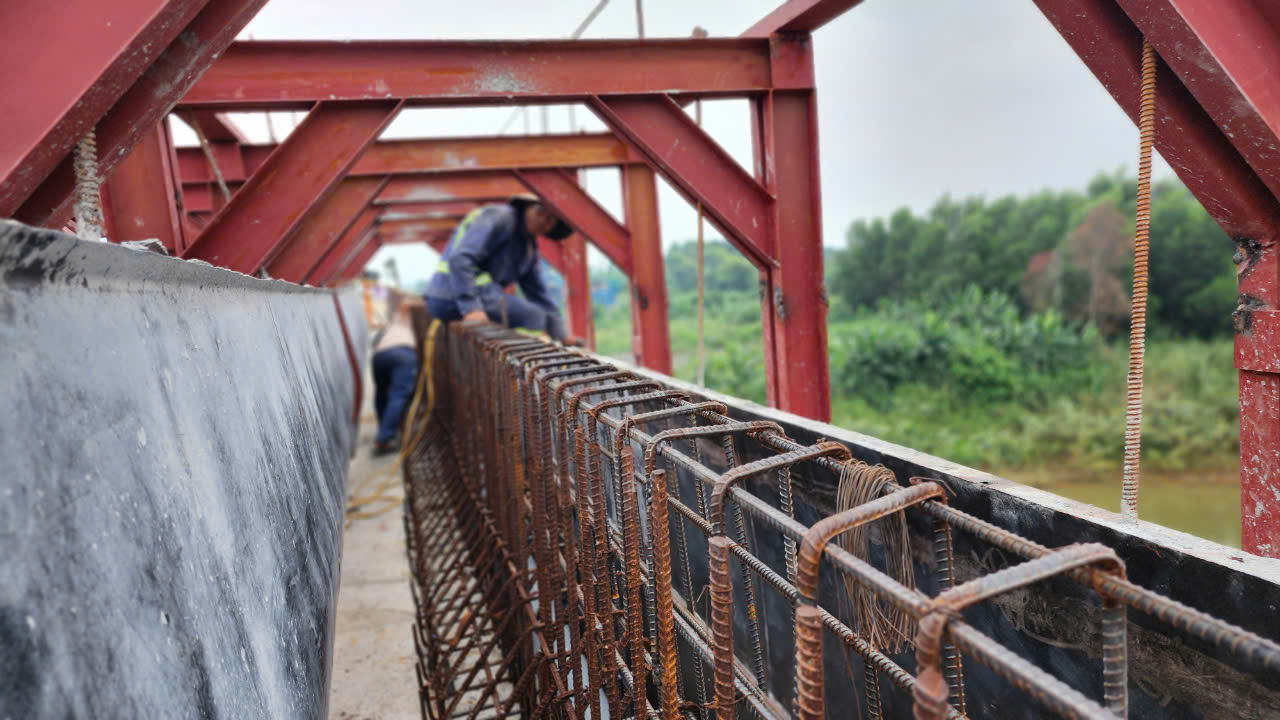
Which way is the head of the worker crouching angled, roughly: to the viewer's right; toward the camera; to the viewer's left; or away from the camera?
to the viewer's right

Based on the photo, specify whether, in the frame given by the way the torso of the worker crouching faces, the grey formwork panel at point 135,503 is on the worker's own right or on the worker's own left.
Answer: on the worker's own right

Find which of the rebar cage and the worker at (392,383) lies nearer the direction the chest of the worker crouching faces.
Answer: the rebar cage

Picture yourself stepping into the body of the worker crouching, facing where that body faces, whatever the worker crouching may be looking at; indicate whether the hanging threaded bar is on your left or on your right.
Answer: on your right
